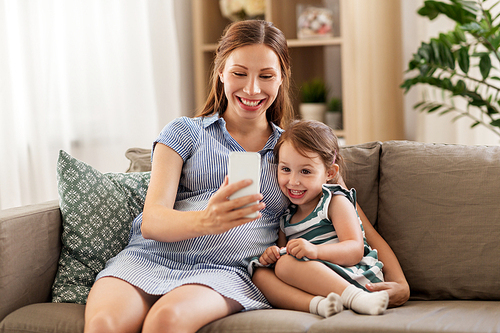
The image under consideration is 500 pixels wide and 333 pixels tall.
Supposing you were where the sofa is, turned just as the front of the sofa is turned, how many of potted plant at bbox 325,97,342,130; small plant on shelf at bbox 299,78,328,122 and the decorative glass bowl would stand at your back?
3

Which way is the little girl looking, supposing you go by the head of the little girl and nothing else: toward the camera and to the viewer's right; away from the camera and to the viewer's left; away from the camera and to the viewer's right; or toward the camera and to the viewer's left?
toward the camera and to the viewer's left

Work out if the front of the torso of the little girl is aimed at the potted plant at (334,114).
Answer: no

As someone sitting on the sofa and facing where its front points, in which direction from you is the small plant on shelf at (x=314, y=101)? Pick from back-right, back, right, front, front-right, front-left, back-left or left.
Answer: back

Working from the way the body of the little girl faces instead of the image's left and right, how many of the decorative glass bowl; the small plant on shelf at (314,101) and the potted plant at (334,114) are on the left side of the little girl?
0

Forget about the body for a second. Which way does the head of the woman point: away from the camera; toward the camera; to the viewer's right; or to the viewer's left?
toward the camera

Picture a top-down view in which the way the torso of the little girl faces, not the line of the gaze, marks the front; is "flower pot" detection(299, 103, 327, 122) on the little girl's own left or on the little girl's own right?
on the little girl's own right

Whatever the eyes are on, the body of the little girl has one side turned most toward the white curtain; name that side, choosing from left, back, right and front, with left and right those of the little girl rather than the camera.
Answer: right

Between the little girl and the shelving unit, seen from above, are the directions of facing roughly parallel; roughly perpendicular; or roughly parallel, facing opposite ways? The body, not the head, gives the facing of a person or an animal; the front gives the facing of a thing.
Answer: roughly parallel

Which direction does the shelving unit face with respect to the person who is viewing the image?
facing the viewer and to the left of the viewer

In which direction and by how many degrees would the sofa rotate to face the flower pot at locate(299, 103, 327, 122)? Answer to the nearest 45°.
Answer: approximately 180°

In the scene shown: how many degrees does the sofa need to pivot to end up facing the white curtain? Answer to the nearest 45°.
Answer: approximately 135° to its right

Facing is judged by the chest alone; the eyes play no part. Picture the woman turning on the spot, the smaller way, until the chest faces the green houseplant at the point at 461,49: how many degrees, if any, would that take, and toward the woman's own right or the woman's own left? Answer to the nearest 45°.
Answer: approximately 135° to the woman's own left
